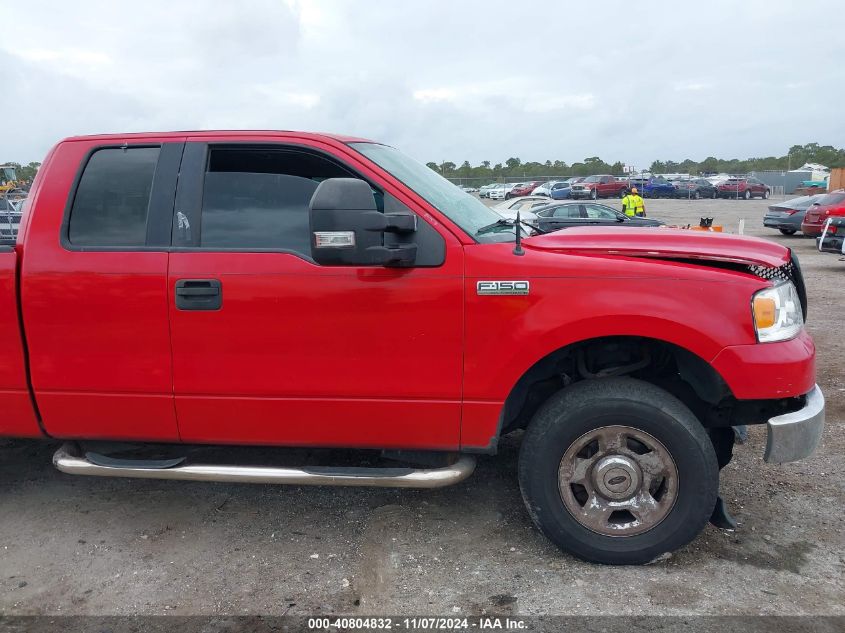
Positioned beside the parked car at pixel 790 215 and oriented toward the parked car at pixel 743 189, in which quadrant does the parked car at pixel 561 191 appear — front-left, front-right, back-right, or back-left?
front-left

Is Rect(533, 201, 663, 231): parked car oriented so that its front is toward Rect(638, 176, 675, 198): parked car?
no

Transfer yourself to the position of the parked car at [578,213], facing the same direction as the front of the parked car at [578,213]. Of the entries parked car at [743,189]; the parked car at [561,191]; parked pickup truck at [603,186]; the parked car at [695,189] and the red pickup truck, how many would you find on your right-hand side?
1

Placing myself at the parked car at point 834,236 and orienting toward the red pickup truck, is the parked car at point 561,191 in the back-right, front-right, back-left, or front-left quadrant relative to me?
back-right

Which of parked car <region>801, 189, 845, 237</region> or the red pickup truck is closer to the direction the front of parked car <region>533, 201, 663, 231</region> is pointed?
the parked car

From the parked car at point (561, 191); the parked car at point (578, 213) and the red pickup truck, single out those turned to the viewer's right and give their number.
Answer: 2

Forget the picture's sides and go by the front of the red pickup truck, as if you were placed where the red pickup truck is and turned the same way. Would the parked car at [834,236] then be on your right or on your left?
on your left

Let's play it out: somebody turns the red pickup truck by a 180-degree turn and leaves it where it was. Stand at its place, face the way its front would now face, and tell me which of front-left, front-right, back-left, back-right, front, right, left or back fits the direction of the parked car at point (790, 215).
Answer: back-right

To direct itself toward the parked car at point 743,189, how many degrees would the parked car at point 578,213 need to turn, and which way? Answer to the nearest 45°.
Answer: approximately 90° to its left

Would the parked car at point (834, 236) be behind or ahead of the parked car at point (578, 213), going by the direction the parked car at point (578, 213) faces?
ahead

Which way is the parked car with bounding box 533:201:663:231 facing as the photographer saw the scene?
facing to the right of the viewer

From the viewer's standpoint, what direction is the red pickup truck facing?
to the viewer's right

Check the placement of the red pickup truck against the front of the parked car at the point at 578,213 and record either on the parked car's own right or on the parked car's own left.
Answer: on the parked car's own right

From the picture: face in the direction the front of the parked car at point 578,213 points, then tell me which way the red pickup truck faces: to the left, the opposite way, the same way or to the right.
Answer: the same way

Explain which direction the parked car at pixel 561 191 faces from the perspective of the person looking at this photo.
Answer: facing the viewer and to the left of the viewer

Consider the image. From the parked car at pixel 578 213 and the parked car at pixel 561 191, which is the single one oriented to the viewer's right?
the parked car at pixel 578 213
